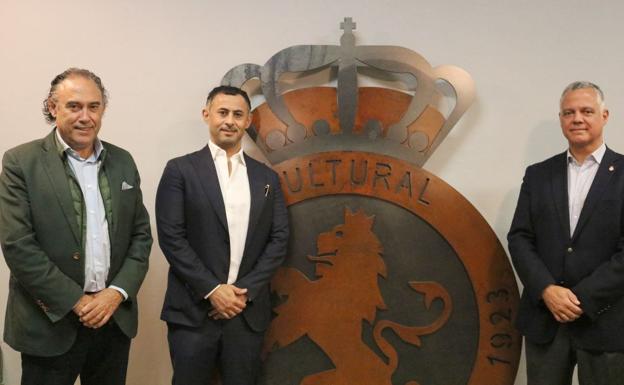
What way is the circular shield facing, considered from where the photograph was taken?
facing the viewer

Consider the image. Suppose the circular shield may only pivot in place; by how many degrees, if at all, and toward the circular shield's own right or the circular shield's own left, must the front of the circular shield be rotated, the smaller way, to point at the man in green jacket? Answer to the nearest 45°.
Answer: approximately 45° to the circular shield's own right

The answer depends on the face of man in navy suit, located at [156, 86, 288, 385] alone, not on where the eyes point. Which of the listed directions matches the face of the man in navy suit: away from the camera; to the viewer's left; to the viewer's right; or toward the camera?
toward the camera

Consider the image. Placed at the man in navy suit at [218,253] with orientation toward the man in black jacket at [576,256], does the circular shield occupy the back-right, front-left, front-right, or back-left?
front-left

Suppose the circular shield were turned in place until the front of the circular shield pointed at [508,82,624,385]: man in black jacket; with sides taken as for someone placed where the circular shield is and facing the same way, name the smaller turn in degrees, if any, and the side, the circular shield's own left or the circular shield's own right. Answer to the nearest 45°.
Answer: approximately 45° to the circular shield's own left

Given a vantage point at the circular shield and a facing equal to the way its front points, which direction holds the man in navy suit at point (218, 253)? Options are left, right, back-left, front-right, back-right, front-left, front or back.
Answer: front-right
